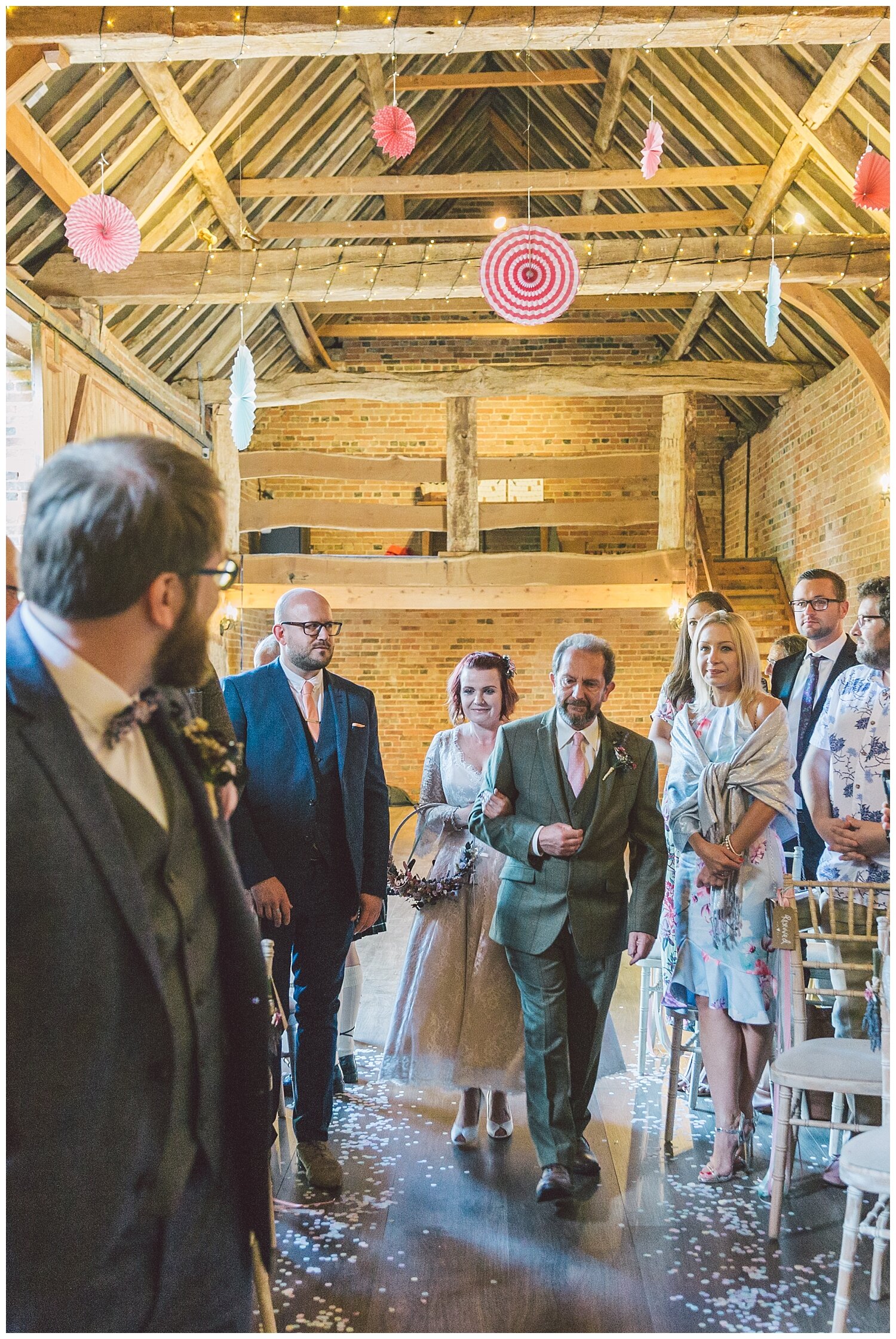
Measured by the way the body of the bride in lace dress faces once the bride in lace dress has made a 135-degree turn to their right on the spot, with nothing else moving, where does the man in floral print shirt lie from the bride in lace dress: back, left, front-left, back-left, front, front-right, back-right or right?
back-right

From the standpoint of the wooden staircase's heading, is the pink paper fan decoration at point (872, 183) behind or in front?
in front

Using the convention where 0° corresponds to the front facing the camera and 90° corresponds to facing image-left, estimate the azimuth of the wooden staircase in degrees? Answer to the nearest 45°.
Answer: approximately 0°

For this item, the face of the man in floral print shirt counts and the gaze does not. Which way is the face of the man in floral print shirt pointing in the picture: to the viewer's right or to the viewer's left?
to the viewer's left

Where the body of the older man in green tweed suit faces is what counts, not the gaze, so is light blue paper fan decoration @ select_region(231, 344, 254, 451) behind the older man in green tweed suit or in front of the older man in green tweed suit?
behind

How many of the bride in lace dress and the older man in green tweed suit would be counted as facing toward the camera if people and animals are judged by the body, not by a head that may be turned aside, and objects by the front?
2
